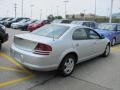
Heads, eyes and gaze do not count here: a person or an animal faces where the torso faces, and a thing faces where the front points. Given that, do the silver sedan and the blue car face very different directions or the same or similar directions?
very different directions

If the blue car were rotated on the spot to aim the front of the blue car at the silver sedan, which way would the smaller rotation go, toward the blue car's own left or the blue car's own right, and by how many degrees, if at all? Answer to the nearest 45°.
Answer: approximately 45° to the blue car's own left

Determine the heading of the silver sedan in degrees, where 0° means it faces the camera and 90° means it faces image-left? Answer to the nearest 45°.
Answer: approximately 225°
